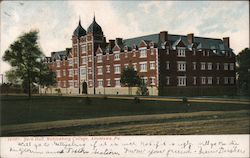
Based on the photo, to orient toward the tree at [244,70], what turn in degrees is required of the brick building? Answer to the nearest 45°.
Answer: approximately 135° to its left

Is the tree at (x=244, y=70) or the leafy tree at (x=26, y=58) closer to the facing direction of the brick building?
the leafy tree

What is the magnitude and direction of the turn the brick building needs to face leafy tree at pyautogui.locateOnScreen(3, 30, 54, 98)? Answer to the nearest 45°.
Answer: approximately 45° to its right

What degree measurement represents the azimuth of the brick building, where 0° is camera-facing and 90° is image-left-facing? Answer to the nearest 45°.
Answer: approximately 45°
